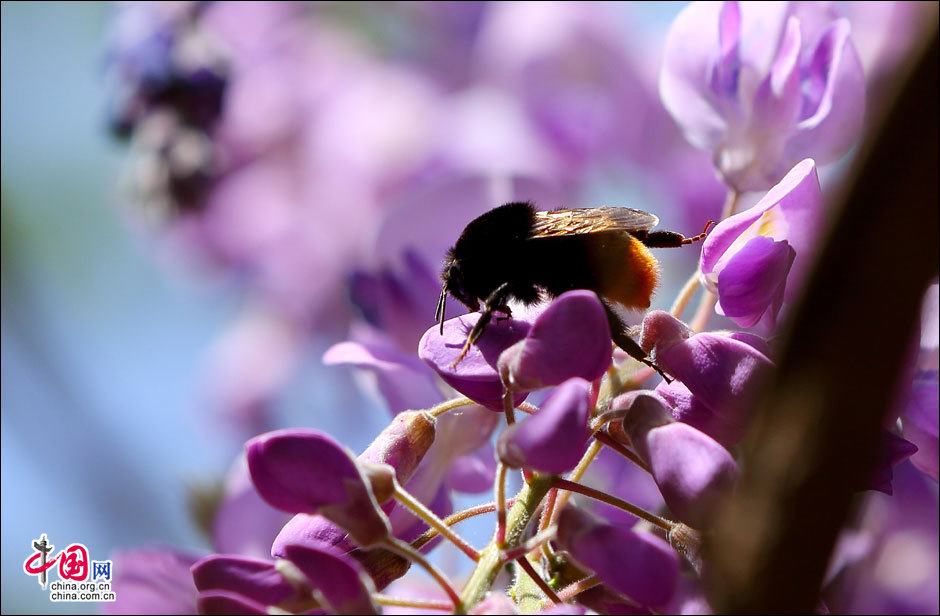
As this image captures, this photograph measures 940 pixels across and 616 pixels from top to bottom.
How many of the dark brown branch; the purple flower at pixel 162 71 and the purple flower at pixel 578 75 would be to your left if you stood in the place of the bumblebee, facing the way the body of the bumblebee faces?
1

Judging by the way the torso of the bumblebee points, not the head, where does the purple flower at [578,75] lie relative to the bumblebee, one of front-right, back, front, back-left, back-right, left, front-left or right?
right

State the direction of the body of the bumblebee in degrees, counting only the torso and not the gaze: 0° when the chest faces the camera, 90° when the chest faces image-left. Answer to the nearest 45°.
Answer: approximately 90°
